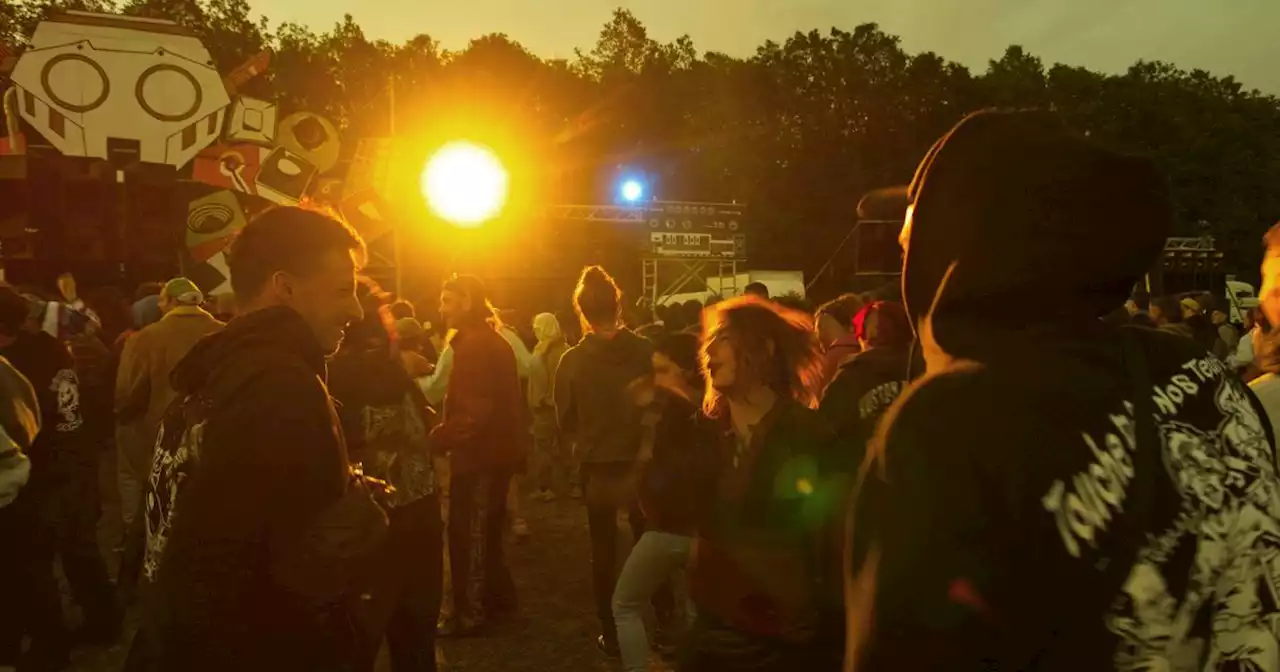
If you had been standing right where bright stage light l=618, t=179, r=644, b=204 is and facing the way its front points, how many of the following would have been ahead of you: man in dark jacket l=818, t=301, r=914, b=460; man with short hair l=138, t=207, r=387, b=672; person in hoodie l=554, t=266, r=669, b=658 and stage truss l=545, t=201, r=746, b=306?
3

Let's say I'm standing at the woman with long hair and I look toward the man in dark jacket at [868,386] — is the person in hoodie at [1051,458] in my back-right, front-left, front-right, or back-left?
back-right

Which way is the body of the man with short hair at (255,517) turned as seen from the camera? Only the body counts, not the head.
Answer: to the viewer's right

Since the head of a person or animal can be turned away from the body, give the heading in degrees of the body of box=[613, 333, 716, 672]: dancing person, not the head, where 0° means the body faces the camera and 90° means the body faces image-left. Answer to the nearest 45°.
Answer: approximately 90°

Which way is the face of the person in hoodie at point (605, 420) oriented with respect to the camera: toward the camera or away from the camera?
away from the camera

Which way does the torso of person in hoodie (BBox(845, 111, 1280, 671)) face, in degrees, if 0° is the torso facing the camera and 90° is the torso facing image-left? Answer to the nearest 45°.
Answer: approximately 135°

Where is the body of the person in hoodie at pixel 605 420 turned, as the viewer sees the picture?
away from the camera
